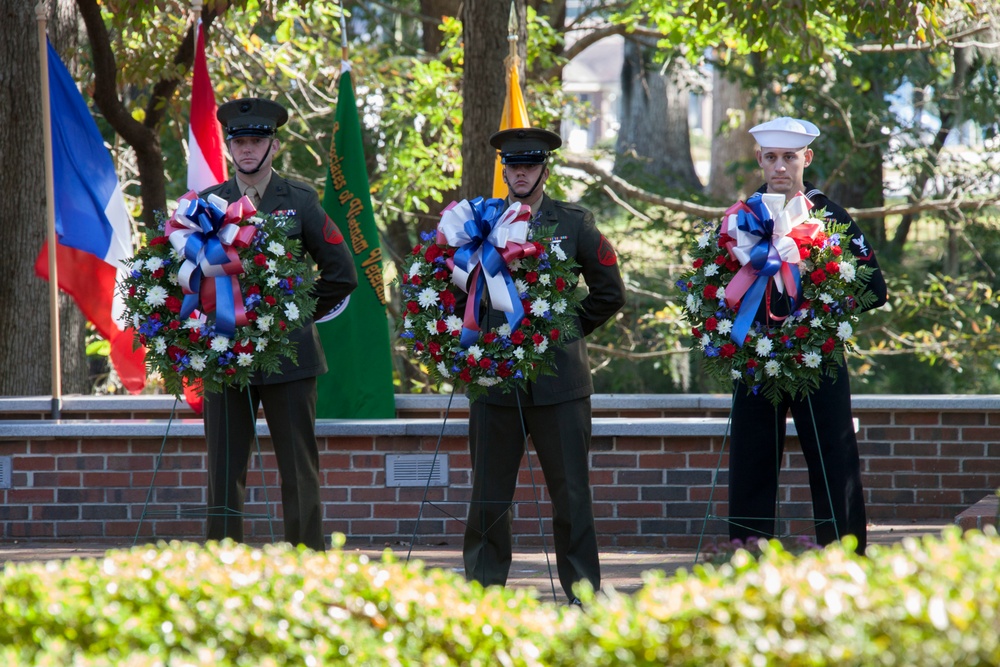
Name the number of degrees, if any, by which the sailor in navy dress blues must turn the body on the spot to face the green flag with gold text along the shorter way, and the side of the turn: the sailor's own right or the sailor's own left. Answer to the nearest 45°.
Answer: approximately 135° to the sailor's own right

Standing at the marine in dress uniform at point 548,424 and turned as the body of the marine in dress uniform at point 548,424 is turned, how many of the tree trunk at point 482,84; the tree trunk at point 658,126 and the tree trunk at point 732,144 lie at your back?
3

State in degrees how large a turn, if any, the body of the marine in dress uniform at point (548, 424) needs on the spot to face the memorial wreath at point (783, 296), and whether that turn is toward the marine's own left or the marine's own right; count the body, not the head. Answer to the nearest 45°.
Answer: approximately 90° to the marine's own left

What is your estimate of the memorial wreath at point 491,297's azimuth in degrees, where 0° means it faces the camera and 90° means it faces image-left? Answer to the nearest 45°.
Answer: approximately 0°

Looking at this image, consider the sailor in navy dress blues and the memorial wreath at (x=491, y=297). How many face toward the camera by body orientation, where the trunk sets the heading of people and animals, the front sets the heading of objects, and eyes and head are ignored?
2

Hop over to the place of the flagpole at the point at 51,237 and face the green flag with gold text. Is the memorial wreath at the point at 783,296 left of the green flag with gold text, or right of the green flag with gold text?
right

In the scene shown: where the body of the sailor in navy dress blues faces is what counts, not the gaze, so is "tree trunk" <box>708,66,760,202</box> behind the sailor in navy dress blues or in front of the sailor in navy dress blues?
behind

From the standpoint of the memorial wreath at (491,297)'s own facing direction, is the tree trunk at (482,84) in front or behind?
behind
